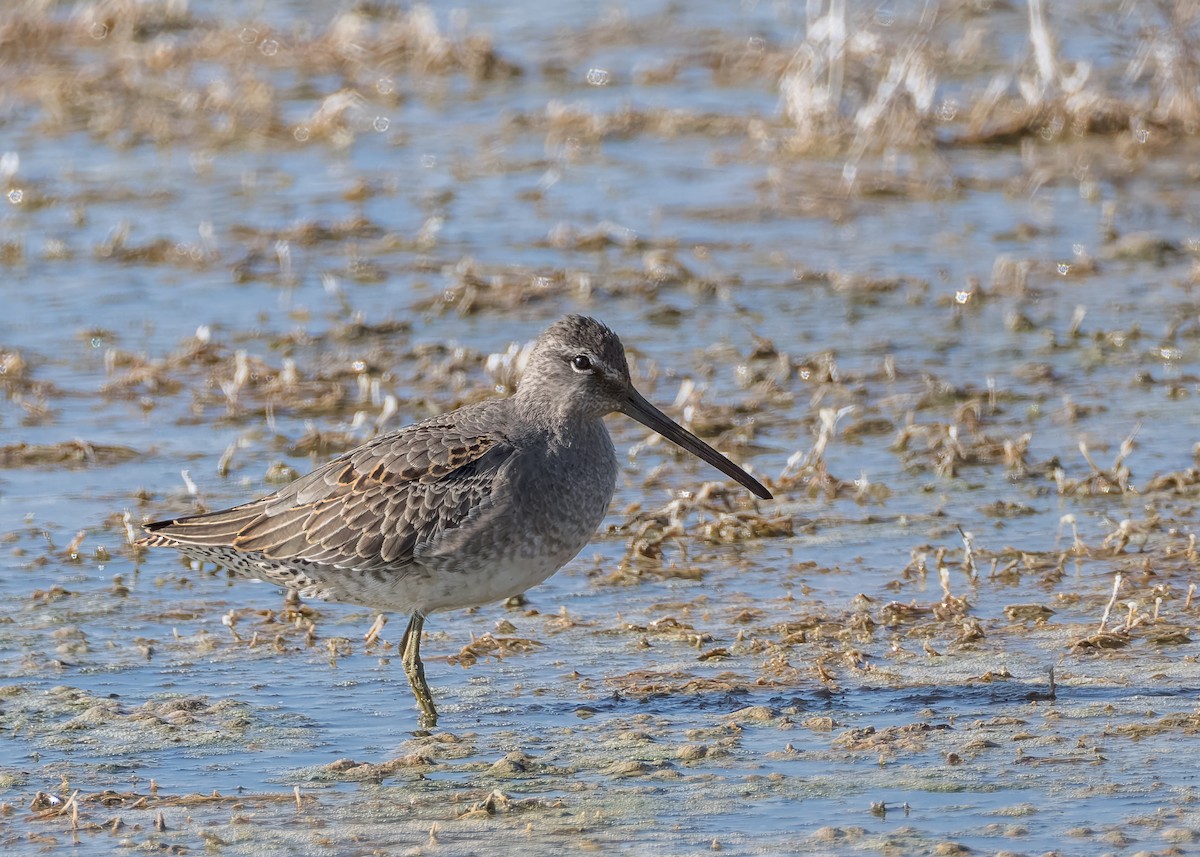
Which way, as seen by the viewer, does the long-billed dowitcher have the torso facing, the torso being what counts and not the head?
to the viewer's right
